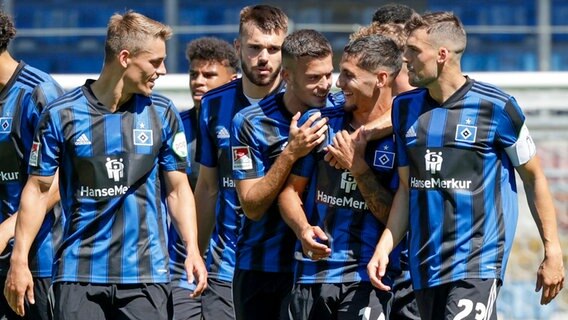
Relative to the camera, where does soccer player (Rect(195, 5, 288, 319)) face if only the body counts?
toward the camera

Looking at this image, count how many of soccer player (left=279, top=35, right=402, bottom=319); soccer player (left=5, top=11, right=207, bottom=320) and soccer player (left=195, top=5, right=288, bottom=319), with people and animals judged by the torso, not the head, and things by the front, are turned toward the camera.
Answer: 3

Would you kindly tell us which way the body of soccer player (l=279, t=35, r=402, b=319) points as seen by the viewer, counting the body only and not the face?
toward the camera

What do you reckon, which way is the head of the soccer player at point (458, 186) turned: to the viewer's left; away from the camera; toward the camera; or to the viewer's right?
to the viewer's left

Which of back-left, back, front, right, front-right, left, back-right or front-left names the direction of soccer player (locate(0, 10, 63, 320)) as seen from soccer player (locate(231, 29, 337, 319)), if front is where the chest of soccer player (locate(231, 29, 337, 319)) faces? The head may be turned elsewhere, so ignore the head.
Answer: back-right

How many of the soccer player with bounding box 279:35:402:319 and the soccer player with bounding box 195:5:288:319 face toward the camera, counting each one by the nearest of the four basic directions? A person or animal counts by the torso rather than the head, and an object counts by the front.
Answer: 2

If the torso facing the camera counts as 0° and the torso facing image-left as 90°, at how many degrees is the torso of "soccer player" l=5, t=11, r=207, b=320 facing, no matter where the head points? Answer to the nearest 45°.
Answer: approximately 0°

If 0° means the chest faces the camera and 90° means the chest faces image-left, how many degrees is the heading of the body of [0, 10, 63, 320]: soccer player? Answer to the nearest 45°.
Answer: approximately 45°

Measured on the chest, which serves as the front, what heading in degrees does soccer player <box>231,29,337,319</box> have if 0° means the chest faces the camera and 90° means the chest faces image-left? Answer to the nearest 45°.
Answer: approximately 315°
